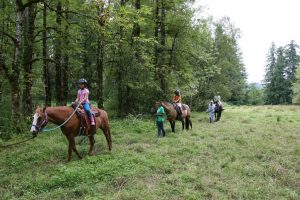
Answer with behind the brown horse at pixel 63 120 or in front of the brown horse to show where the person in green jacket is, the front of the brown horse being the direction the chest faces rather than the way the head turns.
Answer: behind

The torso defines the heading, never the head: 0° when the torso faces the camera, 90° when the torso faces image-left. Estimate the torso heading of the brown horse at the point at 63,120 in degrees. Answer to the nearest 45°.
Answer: approximately 45°
